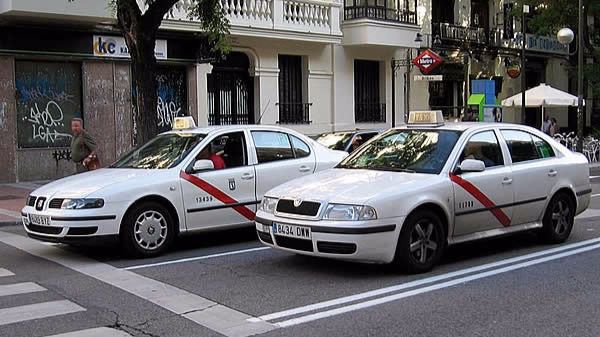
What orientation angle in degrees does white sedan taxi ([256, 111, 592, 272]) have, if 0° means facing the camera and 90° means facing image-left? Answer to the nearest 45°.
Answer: approximately 45°

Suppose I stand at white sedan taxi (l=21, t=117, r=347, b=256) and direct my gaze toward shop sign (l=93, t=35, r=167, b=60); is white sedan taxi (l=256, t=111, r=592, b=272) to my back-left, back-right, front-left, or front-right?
back-right

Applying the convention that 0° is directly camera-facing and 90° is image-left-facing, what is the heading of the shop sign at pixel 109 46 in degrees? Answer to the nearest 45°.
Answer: approximately 0°

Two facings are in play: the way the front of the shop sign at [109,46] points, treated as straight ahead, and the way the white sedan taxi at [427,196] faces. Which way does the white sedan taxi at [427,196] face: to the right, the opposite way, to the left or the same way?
to the right

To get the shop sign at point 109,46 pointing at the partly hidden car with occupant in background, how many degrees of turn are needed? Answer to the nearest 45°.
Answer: approximately 45° to its left

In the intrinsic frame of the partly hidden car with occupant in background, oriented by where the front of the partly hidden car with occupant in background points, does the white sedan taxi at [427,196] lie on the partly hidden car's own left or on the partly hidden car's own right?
on the partly hidden car's own left

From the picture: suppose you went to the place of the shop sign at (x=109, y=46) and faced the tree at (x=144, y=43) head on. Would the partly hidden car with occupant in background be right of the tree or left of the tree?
left

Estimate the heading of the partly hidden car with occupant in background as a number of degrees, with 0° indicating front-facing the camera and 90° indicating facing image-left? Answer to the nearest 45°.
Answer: approximately 45°

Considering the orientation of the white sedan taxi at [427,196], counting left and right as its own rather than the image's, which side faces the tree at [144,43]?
right
